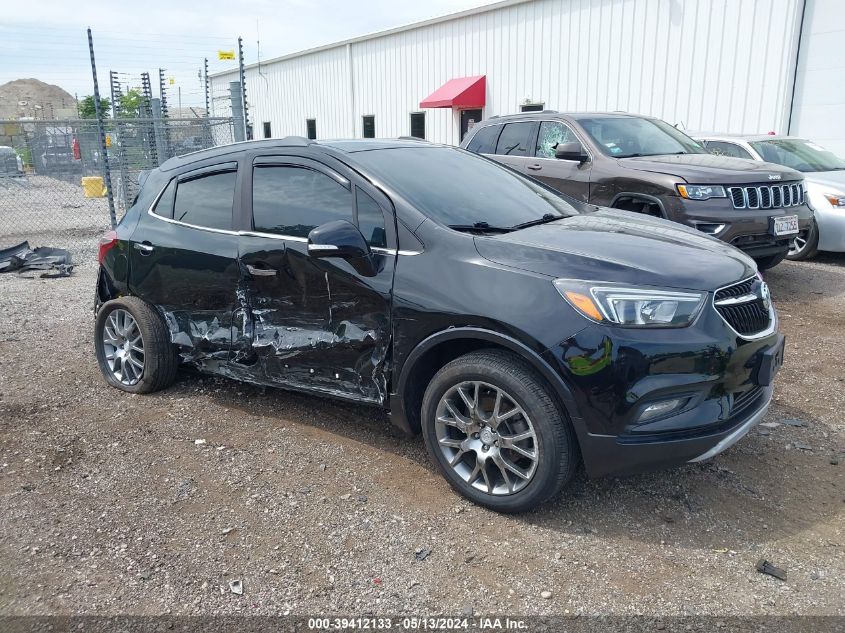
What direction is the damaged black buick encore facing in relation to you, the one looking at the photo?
facing the viewer and to the right of the viewer

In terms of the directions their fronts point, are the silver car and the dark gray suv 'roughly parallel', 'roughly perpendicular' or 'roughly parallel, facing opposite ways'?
roughly parallel

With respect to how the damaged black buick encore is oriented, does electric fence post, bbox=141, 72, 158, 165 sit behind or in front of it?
behind

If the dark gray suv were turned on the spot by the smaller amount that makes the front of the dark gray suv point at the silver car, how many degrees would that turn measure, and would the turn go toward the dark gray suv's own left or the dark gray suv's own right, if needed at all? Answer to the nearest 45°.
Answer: approximately 90° to the dark gray suv's own left

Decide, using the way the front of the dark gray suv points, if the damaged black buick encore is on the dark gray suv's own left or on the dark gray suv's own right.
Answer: on the dark gray suv's own right

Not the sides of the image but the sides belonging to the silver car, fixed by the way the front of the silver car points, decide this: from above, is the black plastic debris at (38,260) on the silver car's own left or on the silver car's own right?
on the silver car's own right

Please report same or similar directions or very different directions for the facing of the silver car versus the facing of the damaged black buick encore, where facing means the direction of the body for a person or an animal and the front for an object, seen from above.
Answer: same or similar directions

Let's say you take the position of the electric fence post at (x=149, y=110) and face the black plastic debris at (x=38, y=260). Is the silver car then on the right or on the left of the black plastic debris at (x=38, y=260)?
left

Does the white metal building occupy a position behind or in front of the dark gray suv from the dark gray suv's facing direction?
behind

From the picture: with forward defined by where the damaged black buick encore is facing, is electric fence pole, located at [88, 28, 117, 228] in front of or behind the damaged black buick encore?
behind

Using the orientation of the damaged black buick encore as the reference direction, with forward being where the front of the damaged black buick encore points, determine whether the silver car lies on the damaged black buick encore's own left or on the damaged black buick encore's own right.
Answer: on the damaged black buick encore's own left

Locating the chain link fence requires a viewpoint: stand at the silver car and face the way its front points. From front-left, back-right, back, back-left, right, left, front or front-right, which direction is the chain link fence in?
back-right

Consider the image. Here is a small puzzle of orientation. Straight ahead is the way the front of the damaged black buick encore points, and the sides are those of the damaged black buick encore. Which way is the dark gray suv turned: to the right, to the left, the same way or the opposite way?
the same way

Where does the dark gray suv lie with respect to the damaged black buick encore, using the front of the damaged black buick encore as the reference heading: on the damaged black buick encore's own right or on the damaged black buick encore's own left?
on the damaged black buick encore's own left

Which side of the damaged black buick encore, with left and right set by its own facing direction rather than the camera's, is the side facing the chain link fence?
back

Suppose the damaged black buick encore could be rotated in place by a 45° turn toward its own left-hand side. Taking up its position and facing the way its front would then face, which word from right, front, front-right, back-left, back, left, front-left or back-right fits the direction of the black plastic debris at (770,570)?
front-right

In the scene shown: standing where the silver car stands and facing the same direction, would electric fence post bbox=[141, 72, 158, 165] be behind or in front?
behind

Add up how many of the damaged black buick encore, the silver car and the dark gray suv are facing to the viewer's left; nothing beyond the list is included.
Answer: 0
